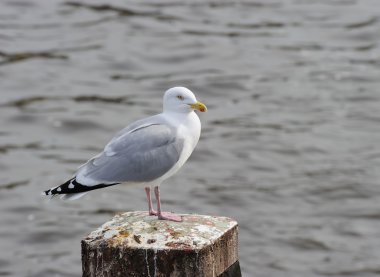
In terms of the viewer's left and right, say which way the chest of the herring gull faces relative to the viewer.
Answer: facing to the right of the viewer
